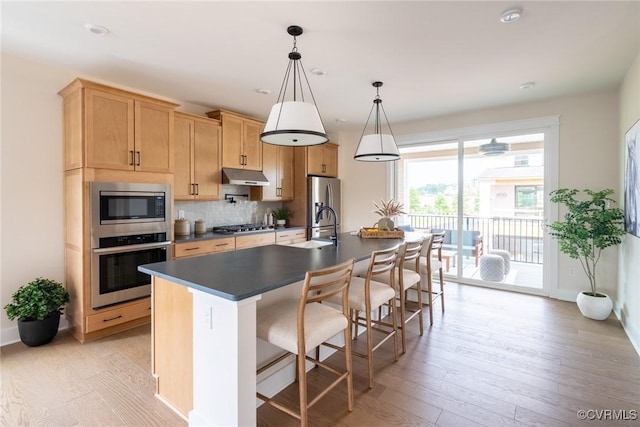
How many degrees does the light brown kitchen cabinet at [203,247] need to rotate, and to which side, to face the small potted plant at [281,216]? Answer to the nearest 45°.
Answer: approximately 90° to its left

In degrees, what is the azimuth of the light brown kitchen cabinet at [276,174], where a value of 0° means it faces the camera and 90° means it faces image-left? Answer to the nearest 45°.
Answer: approximately 315°

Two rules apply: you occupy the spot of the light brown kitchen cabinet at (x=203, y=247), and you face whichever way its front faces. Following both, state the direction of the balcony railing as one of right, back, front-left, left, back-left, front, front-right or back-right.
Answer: front-left

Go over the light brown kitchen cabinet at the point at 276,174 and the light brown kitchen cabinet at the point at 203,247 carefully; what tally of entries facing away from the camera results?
0

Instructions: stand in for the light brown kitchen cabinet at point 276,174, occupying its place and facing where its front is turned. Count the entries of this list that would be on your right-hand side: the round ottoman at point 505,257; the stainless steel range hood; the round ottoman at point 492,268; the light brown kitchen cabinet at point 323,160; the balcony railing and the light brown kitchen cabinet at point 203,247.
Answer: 2

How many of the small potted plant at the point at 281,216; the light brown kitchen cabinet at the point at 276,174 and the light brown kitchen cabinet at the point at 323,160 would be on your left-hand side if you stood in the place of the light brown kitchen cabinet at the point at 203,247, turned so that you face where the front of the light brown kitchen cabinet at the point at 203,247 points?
3

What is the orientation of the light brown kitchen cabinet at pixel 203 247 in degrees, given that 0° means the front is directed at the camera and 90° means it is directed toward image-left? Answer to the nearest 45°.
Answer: approximately 315°

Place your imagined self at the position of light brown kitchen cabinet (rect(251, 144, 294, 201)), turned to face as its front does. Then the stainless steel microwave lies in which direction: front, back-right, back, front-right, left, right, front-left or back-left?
right

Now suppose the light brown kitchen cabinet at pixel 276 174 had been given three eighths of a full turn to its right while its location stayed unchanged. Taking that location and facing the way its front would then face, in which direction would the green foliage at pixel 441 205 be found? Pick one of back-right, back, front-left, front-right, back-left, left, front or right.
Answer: back

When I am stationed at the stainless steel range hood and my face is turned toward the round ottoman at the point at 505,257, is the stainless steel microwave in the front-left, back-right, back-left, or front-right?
back-right

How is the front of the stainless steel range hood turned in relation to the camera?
facing the viewer and to the right of the viewer

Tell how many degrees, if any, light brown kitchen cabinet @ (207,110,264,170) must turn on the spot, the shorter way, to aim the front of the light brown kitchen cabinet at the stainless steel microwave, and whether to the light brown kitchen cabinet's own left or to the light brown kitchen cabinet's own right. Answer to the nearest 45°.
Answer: approximately 90° to the light brown kitchen cabinet's own right

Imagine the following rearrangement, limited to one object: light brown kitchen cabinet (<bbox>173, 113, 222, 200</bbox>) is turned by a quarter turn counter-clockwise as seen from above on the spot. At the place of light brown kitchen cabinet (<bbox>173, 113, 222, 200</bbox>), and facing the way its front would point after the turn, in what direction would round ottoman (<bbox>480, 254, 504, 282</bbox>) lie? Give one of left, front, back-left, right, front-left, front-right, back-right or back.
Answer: front-right
